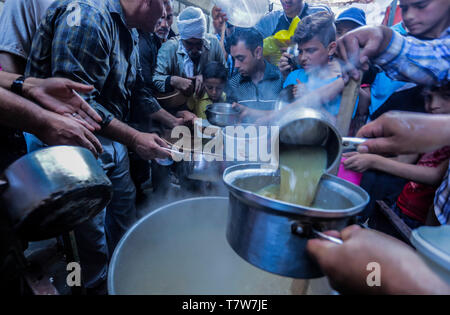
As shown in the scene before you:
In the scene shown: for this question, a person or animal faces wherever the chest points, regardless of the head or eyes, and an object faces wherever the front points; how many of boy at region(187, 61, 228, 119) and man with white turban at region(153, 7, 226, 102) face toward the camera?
2

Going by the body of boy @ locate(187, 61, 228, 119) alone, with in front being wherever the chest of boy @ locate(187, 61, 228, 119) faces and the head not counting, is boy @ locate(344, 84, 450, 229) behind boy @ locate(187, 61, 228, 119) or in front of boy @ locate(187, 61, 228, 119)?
in front

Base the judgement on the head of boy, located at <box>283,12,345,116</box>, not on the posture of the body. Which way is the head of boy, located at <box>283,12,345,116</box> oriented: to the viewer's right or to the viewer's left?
to the viewer's left

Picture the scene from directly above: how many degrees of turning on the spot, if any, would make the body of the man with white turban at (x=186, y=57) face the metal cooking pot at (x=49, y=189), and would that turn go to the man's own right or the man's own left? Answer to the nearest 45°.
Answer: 0° — they already face it

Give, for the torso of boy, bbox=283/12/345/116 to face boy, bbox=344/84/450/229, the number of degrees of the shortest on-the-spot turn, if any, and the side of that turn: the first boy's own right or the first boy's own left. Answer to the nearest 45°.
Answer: approximately 90° to the first boy's own left

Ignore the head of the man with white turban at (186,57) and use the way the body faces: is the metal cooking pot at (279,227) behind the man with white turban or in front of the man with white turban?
in front

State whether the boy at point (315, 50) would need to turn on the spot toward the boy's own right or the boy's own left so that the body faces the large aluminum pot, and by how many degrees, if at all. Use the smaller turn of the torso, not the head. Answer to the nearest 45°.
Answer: approximately 45° to the boy's own left

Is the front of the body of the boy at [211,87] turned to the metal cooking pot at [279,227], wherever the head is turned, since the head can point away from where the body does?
yes

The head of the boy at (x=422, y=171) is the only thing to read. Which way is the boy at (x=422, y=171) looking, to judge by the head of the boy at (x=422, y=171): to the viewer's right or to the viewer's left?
to the viewer's left

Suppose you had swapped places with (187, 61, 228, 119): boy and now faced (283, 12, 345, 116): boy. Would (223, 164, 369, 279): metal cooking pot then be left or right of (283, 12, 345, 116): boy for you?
right
